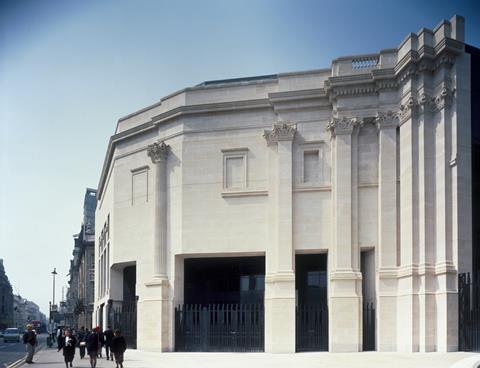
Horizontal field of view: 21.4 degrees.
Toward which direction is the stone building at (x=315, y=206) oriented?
toward the camera

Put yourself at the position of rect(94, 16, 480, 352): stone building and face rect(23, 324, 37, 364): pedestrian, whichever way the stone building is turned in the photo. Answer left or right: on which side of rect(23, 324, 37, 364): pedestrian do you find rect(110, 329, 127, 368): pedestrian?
left

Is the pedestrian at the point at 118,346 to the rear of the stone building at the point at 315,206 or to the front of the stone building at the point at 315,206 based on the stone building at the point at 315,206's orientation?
to the front

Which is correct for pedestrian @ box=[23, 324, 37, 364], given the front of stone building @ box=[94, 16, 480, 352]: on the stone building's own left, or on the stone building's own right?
on the stone building's own right
